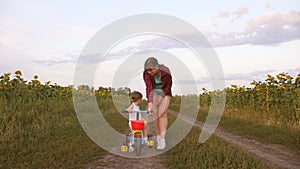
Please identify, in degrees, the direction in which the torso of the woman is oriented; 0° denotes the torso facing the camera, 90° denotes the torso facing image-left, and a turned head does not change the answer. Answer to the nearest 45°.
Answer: approximately 45°
